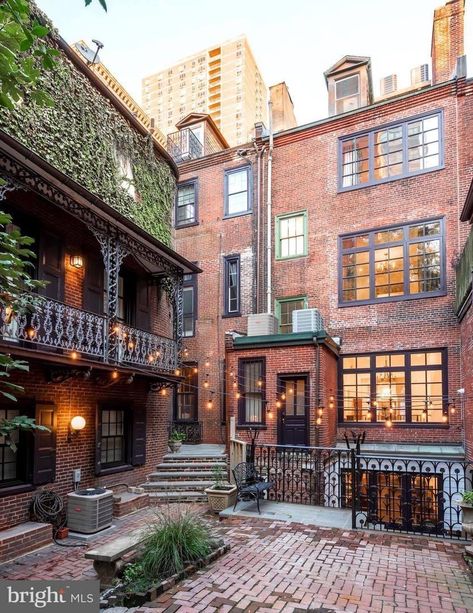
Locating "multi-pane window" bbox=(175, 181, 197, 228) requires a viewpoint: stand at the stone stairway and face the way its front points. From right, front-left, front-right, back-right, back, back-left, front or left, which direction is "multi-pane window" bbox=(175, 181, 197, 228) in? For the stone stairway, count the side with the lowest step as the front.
back

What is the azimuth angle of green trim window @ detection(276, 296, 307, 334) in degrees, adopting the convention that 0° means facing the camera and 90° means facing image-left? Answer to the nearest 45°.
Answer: approximately 0°

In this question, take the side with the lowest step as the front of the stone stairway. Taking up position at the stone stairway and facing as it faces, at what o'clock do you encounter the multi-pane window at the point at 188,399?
The multi-pane window is roughly at 6 o'clock from the stone stairway.

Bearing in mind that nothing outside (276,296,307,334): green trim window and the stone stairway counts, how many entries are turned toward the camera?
2
